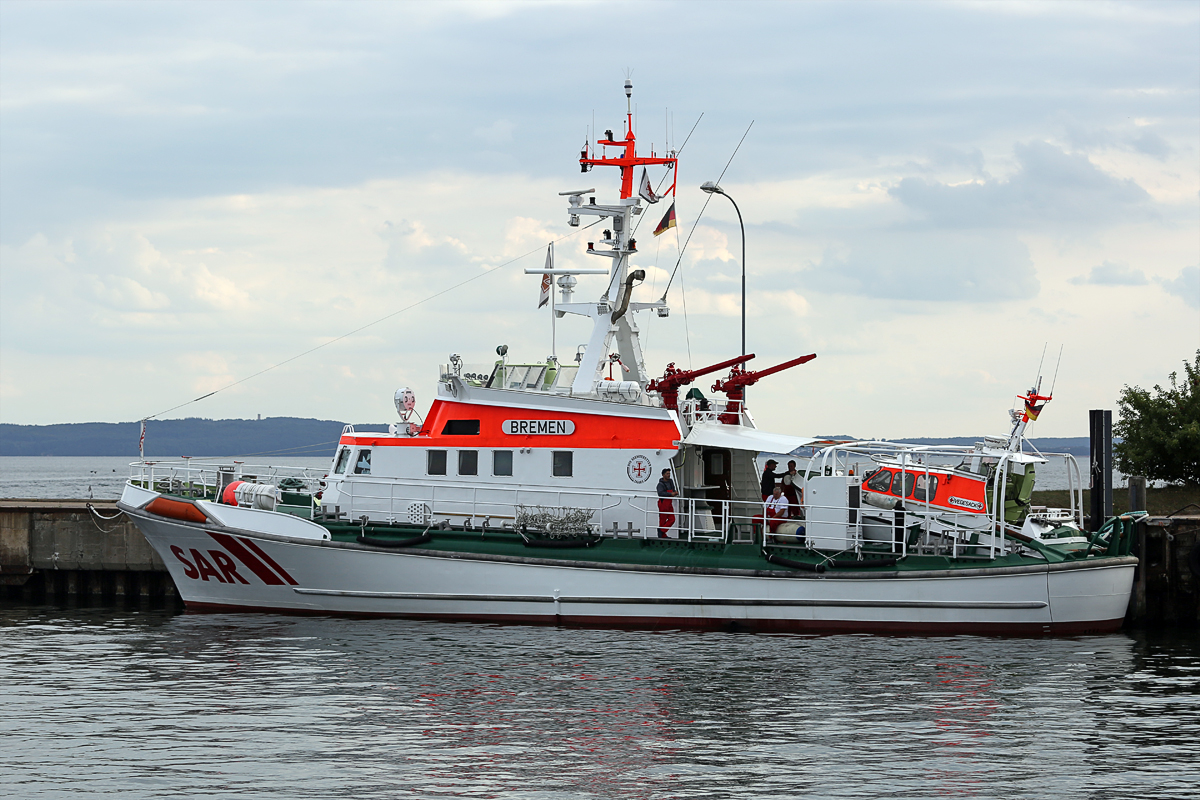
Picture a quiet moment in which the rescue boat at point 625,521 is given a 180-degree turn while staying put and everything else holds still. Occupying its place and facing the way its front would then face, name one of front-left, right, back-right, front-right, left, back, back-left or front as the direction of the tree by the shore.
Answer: front-left

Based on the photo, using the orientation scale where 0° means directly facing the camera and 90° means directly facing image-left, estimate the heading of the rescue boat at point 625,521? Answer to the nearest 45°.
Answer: approximately 90°

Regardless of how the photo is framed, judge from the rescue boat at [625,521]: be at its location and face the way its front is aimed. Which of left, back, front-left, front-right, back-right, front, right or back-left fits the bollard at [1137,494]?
back

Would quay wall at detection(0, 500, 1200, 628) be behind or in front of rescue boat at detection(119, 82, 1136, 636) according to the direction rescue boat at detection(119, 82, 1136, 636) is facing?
in front
